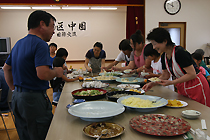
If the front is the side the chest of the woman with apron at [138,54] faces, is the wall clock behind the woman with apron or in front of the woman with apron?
behind

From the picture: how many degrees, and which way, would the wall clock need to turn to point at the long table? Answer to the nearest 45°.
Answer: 0° — it already faces it

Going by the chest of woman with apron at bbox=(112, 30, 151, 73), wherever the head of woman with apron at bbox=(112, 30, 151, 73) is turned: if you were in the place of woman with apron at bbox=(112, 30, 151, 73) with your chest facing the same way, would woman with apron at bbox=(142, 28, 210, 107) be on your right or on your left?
on your left

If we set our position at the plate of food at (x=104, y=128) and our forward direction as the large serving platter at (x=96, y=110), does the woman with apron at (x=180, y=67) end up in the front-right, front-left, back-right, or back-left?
front-right

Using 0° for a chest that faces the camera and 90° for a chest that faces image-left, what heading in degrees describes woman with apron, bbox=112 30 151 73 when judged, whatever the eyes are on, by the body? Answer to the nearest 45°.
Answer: approximately 45°

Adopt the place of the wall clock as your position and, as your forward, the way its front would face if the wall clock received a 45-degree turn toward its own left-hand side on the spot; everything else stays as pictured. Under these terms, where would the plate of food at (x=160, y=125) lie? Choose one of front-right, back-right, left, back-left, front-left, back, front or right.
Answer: front-right

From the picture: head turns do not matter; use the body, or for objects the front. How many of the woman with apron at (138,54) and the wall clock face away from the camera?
0

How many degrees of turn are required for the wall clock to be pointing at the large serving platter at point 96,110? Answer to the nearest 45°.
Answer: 0° — it already faces it

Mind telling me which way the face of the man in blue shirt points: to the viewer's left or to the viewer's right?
to the viewer's right

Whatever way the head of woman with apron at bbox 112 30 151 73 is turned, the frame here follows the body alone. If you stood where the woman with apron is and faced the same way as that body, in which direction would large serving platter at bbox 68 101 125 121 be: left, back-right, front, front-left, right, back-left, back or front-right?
front-left

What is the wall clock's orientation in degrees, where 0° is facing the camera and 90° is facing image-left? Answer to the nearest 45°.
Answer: approximately 0°

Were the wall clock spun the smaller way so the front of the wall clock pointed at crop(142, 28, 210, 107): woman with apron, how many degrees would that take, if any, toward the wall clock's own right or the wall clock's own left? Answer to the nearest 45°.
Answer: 0° — it already faces them

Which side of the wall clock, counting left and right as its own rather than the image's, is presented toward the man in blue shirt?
front
